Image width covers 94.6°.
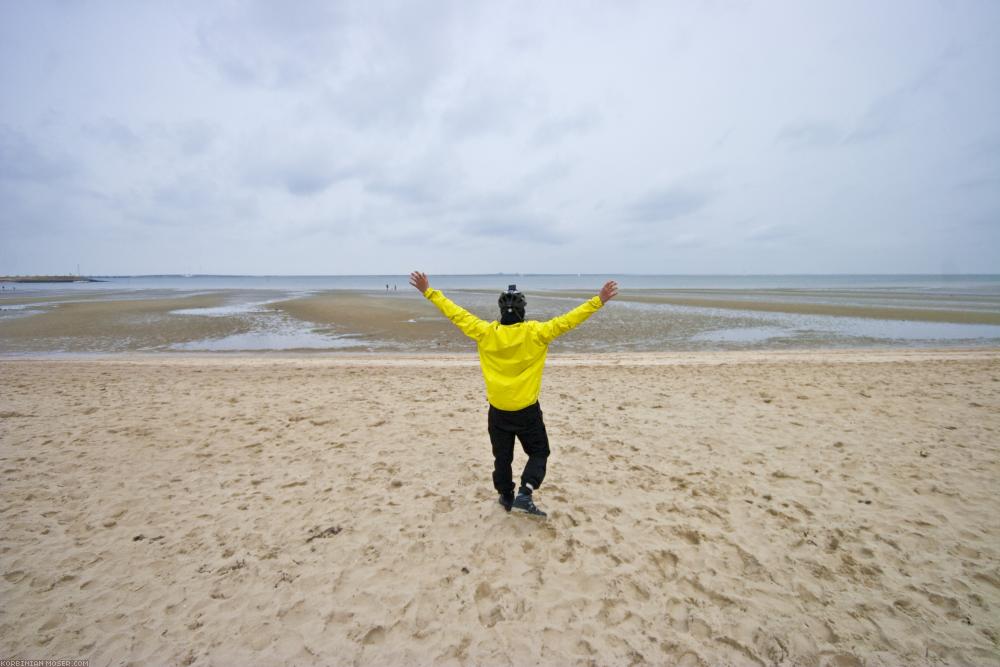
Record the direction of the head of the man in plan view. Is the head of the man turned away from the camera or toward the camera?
away from the camera

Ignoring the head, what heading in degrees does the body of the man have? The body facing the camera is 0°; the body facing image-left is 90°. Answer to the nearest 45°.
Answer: approximately 180°
